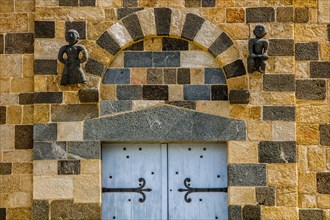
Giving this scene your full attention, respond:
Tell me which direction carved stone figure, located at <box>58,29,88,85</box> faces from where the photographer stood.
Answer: facing the viewer

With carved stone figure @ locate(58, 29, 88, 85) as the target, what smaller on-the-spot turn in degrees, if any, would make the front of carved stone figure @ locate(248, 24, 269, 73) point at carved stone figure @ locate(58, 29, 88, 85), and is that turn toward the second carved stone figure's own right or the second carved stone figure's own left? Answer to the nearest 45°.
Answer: approximately 90° to the second carved stone figure's own right

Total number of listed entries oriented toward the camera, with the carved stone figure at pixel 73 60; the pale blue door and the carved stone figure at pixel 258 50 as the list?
3

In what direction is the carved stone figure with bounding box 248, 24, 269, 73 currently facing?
toward the camera

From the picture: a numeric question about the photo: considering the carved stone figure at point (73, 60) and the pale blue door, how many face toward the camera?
2

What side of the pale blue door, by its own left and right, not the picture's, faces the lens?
front

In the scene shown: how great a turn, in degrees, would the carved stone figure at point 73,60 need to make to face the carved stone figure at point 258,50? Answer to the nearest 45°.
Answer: approximately 90° to its left
